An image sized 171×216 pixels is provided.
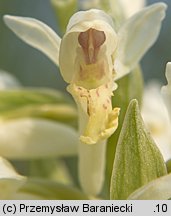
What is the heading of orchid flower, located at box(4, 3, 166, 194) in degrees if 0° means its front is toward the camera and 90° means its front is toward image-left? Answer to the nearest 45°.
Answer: approximately 0°
